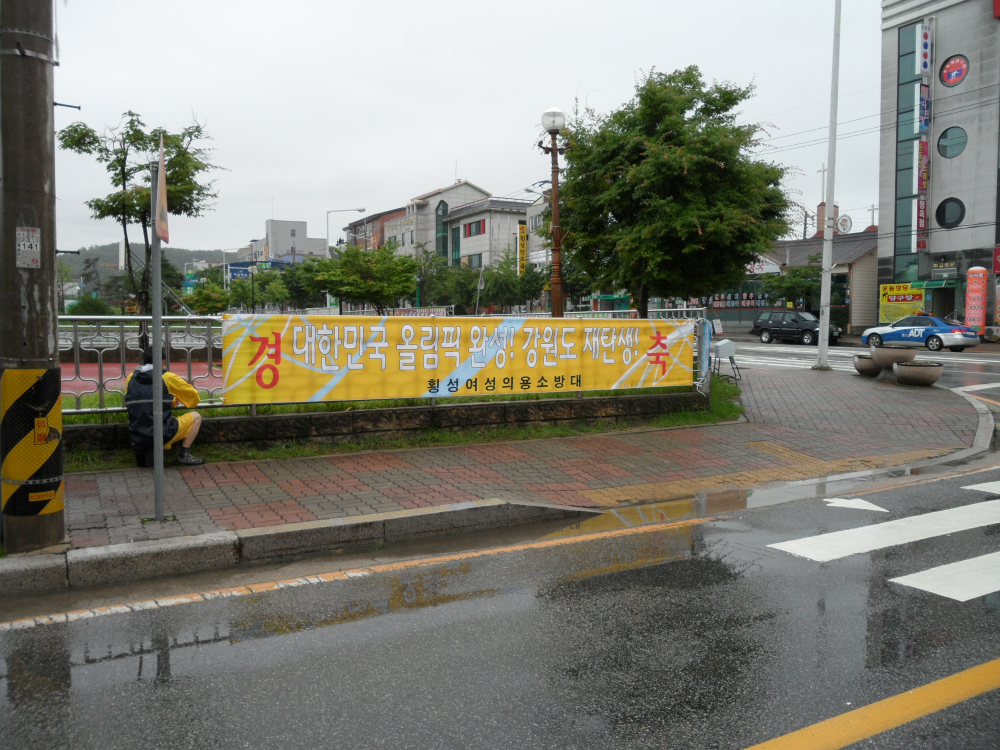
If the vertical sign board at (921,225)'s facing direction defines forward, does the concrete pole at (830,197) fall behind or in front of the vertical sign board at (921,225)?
in front

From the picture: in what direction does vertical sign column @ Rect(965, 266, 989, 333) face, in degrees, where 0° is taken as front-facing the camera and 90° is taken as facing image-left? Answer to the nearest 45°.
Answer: approximately 0°

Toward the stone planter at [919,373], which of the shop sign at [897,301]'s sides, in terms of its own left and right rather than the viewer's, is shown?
front

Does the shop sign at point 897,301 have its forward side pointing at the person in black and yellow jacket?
yes

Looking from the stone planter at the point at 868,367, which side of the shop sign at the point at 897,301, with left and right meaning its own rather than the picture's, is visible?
front

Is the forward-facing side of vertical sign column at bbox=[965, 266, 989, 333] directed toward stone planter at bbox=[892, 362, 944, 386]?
yes
